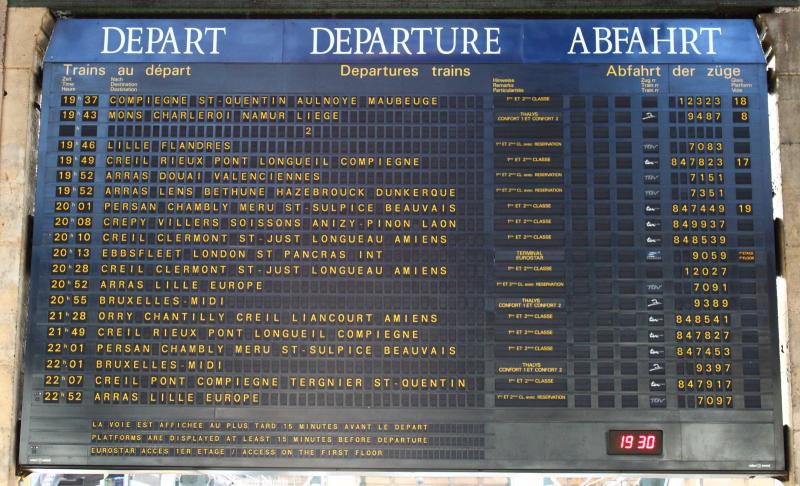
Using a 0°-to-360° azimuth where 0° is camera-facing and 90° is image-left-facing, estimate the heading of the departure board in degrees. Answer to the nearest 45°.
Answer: approximately 0°
